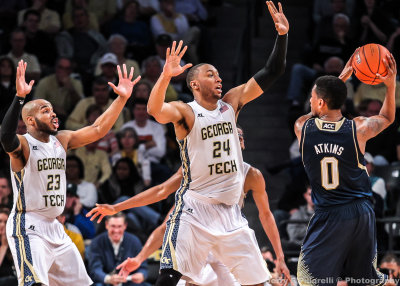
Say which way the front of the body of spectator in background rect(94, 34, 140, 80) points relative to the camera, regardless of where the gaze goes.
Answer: toward the camera

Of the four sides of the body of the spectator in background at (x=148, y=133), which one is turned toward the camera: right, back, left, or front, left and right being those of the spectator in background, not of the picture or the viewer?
front

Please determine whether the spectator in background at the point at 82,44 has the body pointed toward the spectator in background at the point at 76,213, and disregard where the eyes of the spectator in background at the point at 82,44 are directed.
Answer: yes

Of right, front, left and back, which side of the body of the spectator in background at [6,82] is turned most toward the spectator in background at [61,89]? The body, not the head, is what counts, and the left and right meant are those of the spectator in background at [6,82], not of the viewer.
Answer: left

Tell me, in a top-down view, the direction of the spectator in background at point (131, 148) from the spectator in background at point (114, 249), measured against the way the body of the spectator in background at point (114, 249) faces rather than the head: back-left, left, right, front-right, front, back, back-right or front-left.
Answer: back

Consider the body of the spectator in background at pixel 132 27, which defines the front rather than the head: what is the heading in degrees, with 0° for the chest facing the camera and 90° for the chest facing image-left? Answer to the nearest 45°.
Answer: approximately 0°

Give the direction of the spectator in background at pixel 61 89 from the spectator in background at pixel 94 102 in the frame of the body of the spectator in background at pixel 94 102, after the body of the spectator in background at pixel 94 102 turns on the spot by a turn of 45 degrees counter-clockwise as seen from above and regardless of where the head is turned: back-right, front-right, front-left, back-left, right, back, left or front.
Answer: back

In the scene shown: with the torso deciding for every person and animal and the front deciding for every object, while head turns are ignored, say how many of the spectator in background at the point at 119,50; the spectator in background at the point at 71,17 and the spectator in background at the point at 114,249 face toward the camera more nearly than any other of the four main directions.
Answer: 3

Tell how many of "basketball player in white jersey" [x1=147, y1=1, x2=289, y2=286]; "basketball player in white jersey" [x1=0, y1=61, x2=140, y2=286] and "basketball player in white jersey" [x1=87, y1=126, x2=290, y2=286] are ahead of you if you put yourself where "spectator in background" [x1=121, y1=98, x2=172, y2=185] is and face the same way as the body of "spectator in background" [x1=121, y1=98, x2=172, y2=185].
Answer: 3

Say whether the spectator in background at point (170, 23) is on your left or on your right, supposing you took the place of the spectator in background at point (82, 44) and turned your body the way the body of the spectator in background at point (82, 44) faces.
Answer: on your left

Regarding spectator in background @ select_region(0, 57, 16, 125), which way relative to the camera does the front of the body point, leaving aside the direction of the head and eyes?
toward the camera

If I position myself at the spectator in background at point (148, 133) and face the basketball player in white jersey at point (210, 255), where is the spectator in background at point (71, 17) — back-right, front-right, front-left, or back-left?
back-right

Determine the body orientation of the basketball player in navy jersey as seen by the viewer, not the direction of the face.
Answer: away from the camera

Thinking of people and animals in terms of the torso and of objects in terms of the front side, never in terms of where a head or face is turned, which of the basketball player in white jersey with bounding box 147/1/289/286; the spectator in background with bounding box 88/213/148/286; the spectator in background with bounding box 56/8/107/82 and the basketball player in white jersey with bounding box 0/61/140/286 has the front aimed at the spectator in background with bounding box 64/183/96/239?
the spectator in background with bounding box 56/8/107/82
